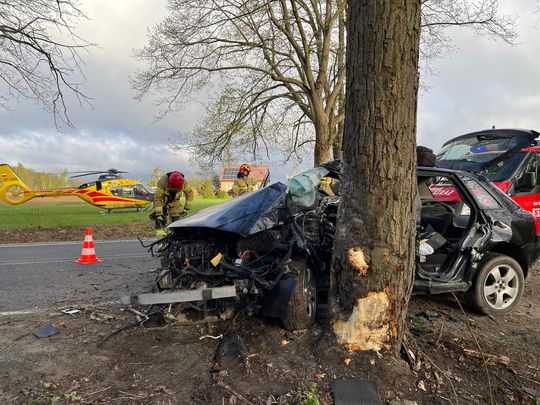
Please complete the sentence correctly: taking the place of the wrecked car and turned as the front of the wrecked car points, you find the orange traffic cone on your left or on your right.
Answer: on your right

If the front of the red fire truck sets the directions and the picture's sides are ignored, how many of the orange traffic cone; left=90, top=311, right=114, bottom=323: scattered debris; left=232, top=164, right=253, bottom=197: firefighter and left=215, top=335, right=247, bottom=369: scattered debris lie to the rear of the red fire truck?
0

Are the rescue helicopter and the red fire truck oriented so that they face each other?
no

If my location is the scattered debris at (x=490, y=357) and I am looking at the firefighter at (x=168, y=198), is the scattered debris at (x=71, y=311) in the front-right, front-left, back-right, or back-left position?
front-left

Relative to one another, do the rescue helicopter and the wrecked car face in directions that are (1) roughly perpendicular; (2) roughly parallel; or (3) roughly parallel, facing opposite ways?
roughly parallel, facing opposite ways

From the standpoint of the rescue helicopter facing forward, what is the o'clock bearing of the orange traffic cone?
The orange traffic cone is roughly at 3 o'clock from the rescue helicopter.

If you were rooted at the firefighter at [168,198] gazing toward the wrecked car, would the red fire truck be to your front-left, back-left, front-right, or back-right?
front-left

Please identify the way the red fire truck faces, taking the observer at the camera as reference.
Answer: facing the viewer and to the left of the viewer

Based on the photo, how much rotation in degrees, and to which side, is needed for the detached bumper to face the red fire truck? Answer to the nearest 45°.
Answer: approximately 180°

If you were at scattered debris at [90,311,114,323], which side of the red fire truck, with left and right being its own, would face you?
front

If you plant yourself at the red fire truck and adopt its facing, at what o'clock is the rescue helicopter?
The rescue helicopter is roughly at 2 o'clock from the red fire truck.

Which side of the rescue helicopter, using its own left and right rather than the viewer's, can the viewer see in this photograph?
right

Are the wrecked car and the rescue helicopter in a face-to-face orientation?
no

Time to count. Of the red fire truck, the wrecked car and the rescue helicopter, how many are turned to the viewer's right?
1

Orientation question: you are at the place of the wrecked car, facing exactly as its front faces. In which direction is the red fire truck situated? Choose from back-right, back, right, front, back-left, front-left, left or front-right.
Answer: back

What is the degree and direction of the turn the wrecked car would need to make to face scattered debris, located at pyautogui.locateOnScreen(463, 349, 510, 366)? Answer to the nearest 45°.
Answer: approximately 135° to its left

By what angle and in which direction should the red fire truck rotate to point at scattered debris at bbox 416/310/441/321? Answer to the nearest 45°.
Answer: approximately 45° to its left
